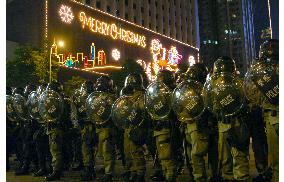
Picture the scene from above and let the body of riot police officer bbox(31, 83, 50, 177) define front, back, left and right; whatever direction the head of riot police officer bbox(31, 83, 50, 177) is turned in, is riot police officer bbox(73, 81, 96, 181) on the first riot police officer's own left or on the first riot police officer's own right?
on the first riot police officer's own left

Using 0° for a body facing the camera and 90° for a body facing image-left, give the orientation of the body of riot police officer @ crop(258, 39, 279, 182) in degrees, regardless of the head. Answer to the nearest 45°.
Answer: approximately 45°

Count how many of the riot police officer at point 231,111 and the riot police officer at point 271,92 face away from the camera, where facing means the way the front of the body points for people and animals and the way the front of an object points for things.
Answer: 0

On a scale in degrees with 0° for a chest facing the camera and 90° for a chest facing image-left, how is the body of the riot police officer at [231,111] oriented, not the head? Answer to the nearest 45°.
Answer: approximately 45°

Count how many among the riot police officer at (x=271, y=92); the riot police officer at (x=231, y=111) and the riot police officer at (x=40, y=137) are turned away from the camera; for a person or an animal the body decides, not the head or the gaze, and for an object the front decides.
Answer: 0

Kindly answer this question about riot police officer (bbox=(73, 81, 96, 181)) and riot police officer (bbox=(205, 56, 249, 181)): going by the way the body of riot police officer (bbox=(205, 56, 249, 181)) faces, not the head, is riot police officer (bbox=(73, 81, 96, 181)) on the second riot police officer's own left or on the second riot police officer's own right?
on the second riot police officer's own right

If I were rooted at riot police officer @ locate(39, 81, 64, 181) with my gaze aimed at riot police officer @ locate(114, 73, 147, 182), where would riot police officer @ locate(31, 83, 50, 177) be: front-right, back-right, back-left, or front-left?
back-left

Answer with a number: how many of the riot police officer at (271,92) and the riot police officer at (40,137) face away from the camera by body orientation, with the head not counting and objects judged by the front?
0

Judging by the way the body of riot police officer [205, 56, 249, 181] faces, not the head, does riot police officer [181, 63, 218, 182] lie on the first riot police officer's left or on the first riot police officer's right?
on the first riot police officer's right

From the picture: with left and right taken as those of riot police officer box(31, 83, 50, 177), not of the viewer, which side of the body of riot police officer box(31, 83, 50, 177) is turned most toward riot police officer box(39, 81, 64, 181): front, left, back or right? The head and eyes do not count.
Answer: left
